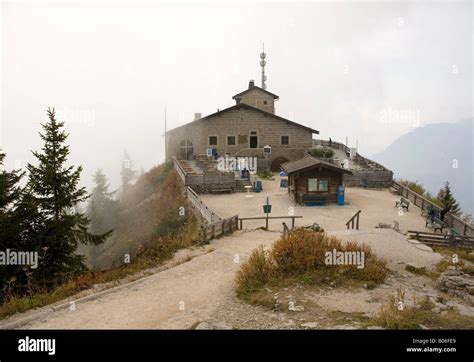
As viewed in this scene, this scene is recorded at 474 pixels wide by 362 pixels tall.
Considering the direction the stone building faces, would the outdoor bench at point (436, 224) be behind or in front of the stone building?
in front

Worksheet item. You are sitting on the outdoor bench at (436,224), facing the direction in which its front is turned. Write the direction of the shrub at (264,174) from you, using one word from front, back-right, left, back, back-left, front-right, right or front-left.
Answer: right

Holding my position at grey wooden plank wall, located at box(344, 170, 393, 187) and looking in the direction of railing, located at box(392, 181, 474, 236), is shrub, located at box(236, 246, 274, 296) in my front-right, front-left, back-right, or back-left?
front-right

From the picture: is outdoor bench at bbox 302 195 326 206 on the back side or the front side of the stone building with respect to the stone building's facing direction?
on the front side

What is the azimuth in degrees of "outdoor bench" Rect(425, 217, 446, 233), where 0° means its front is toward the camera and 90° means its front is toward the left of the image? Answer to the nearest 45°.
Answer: approximately 45°

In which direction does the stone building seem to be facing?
toward the camera

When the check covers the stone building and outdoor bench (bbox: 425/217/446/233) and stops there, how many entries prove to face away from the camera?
0

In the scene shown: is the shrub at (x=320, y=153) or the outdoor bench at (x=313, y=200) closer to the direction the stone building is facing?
the outdoor bench

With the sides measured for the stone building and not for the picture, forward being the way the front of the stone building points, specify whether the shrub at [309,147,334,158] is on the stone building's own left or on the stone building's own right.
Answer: on the stone building's own left

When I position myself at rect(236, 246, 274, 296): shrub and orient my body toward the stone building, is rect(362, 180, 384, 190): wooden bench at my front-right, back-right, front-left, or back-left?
front-right

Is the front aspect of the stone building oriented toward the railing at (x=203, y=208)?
yes
